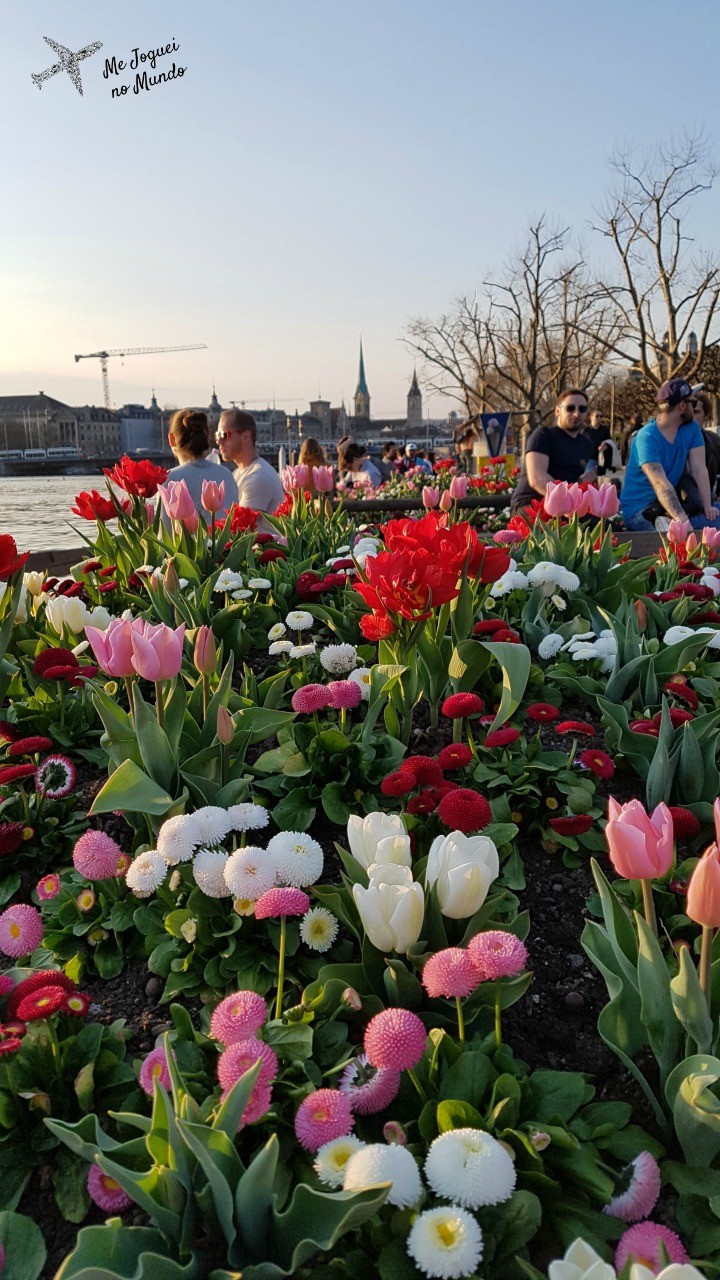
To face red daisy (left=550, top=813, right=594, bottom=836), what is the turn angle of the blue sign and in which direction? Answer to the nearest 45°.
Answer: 0° — it already faces it

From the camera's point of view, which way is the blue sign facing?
toward the camera

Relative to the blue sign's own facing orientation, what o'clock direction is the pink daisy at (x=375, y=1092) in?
The pink daisy is roughly at 12 o'clock from the blue sign.

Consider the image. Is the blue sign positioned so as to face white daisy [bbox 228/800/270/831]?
yes

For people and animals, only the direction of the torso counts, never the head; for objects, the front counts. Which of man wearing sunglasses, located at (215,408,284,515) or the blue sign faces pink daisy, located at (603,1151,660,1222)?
the blue sign

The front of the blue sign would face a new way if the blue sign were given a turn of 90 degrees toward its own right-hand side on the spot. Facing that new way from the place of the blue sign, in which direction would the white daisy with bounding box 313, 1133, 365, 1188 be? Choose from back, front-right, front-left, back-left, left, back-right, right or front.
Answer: left

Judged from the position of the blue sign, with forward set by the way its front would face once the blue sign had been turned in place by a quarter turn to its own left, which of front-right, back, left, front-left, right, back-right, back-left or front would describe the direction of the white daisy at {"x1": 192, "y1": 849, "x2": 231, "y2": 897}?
right

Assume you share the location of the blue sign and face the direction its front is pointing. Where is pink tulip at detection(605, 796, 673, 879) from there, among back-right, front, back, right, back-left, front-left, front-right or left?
front

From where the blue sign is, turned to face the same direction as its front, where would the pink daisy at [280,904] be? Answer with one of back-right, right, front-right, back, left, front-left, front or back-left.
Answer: front

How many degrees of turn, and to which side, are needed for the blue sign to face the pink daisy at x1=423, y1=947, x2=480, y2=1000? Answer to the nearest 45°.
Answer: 0° — it already faces it

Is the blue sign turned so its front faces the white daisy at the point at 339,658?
yes
